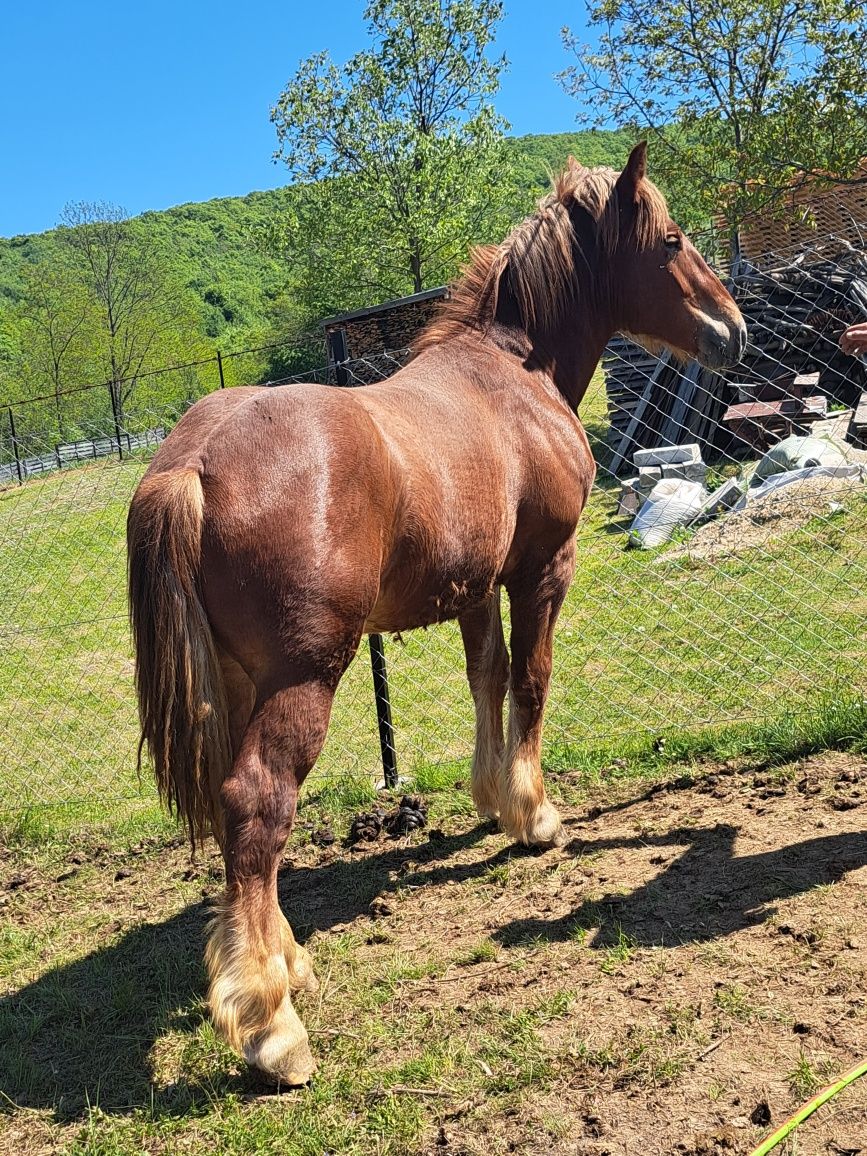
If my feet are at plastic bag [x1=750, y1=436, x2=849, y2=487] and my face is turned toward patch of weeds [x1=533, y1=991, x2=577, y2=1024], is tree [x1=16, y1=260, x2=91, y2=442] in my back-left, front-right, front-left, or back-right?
back-right

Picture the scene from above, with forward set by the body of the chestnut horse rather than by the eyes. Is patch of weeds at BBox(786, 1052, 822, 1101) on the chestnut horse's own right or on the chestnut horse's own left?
on the chestnut horse's own right

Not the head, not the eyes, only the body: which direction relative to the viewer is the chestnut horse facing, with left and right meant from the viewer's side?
facing away from the viewer and to the right of the viewer

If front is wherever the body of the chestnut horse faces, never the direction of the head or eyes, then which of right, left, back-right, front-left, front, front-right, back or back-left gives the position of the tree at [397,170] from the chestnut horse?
front-left

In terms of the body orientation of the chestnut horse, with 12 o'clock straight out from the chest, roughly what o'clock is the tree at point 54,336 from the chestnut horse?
The tree is roughly at 10 o'clock from the chestnut horse.

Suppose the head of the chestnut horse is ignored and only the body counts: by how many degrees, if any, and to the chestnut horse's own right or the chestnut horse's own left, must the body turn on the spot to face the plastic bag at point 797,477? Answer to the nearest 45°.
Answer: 0° — it already faces it
